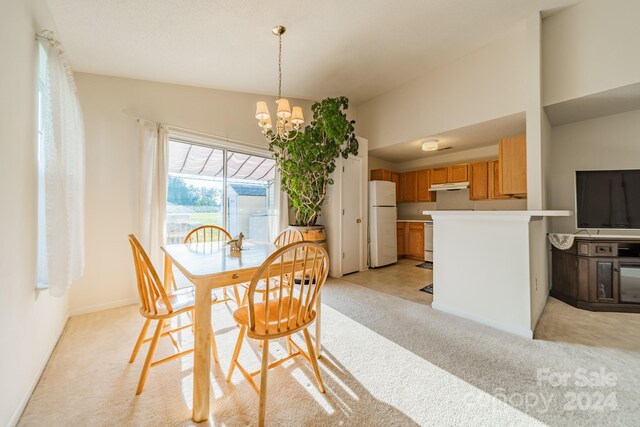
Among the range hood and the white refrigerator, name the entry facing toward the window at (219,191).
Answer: the range hood

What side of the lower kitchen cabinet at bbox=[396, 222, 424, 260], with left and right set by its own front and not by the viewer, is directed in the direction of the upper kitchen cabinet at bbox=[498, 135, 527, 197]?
left

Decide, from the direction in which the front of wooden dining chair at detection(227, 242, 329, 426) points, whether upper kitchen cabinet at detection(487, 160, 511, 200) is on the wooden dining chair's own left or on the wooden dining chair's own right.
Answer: on the wooden dining chair's own right

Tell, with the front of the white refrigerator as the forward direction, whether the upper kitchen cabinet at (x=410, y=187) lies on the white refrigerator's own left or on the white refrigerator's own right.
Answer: on the white refrigerator's own left

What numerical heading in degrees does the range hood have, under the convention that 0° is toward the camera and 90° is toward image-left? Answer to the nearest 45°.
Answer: approximately 45°

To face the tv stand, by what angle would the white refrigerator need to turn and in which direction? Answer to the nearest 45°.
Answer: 0° — it already faces it

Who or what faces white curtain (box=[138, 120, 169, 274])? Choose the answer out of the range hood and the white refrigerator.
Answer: the range hood

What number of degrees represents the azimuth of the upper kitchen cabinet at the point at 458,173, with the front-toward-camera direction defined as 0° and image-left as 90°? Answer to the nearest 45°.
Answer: approximately 45°

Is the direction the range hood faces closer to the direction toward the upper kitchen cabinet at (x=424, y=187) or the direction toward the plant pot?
the plant pot
